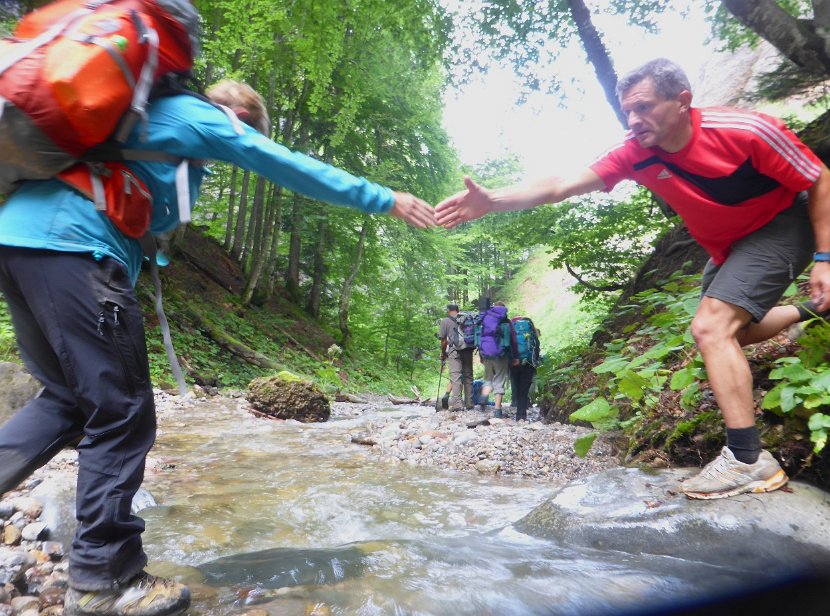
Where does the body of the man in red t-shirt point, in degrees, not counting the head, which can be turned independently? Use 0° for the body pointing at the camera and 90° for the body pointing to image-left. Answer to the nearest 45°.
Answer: approximately 45°

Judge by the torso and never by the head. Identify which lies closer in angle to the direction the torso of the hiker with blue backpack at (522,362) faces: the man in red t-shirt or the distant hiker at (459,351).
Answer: the distant hiker

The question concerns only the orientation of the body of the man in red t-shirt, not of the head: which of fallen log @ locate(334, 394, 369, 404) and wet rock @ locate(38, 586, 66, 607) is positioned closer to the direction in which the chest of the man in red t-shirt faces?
the wet rock

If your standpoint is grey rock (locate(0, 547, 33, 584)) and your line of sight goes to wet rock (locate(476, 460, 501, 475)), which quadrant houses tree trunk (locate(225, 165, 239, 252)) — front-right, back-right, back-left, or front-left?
front-left

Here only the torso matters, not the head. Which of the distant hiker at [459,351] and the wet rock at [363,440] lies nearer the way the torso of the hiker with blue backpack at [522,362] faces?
the distant hiker

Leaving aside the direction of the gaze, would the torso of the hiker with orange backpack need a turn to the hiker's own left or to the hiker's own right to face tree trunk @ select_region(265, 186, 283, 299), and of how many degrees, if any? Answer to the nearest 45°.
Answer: approximately 90° to the hiker's own left

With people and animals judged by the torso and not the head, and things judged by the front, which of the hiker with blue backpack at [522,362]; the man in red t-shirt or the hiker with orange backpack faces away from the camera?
the hiker with blue backpack

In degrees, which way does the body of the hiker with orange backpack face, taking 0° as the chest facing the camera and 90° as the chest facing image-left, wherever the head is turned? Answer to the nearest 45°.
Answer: approximately 270°

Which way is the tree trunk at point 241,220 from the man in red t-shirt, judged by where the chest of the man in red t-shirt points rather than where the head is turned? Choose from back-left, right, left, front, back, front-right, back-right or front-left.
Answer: right

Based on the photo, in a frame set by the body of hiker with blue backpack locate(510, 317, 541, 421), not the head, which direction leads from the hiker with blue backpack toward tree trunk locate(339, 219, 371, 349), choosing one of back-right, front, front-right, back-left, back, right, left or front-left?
front-left

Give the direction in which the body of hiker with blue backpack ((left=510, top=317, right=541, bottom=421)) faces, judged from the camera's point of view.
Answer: away from the camera

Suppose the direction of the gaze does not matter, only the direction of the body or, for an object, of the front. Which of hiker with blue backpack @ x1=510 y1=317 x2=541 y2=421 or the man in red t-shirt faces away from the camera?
the hiker with blue backpack

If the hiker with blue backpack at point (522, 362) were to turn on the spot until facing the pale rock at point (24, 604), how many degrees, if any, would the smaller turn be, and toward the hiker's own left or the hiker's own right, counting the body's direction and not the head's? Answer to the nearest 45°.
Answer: approximately 180°

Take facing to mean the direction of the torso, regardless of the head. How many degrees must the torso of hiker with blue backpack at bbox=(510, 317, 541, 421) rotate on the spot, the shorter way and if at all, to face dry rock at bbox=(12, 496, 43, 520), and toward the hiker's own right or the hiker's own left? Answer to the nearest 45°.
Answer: approximately 180°

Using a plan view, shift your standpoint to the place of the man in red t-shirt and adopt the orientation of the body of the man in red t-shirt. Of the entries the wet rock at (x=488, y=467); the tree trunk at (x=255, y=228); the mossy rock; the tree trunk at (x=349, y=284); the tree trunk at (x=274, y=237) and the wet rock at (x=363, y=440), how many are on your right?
6

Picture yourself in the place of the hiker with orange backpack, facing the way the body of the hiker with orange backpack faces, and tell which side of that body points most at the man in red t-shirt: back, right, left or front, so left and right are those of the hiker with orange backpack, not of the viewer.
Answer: front
